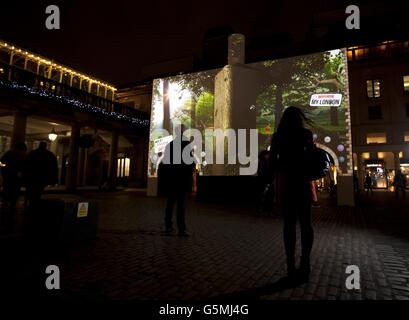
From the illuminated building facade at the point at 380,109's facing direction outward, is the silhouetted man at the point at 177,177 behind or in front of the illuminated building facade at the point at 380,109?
in front

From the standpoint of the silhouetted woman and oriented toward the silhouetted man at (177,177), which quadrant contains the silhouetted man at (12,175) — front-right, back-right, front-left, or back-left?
front-left

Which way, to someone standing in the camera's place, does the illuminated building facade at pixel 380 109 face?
facing the viewer and to the left of the viewer

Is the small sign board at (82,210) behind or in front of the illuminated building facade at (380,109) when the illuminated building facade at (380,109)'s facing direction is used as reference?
in front

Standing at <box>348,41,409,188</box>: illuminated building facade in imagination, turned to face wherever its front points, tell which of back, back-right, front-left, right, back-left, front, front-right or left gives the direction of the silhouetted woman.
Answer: front-left
